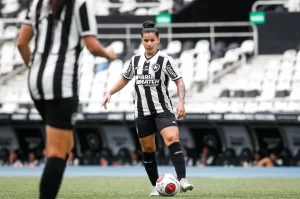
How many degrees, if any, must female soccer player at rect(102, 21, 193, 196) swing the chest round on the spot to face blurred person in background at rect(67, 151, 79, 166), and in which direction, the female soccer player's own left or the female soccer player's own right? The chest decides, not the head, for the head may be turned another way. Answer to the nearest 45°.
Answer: approximately 180°

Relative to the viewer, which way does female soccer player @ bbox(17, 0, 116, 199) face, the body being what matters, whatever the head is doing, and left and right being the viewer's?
facing away from the viewer and to the right of the viewer

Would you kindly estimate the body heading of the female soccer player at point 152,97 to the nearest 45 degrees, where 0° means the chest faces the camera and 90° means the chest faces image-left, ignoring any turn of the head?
approximately 0°

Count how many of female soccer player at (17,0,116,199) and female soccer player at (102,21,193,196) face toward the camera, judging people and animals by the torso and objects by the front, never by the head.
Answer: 1

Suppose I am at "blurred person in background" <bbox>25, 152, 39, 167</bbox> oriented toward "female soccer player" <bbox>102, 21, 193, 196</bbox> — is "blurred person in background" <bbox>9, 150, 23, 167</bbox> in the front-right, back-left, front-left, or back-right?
back-right
